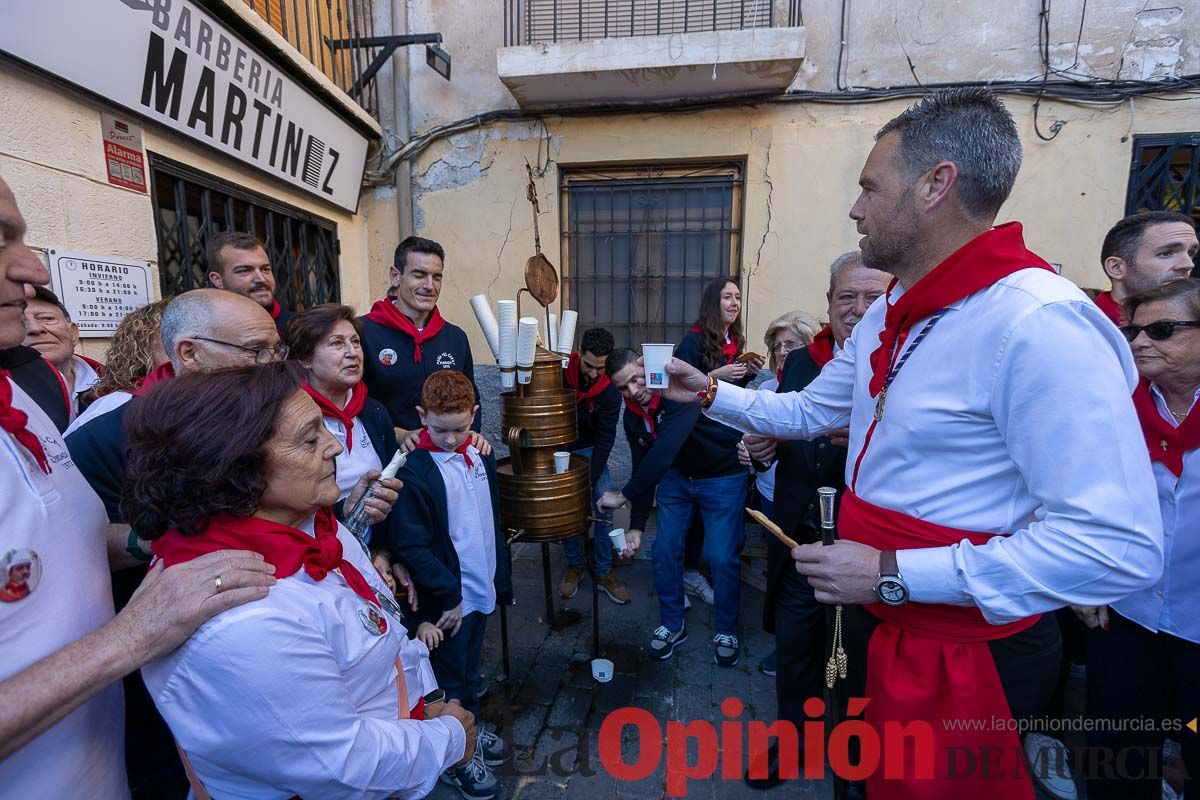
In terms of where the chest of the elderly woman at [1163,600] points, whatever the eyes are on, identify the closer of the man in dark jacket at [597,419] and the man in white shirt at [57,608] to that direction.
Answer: the man in white shirt

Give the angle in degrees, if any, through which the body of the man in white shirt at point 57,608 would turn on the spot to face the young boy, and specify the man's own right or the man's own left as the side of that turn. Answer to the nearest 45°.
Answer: approximately 90° to the man's own left

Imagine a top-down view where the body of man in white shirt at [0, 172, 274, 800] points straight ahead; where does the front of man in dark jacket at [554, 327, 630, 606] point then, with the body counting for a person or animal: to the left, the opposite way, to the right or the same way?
to the right

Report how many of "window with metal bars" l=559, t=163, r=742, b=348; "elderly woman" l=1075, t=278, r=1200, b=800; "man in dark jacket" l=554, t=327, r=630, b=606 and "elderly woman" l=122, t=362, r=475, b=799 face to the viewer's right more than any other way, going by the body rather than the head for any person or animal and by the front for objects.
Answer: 1

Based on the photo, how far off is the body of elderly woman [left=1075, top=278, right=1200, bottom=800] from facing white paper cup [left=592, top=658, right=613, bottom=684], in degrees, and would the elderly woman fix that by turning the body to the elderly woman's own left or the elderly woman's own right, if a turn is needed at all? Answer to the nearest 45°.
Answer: approximately 45° to the elderly woman's own right

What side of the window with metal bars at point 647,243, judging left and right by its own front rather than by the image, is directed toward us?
front

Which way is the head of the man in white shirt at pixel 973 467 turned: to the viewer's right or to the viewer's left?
to the viewer's left

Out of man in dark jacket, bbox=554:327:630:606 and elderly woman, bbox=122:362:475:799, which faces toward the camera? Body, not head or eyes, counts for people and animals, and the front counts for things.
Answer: the man in dark jacket

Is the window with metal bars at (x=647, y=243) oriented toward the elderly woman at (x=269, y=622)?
yes

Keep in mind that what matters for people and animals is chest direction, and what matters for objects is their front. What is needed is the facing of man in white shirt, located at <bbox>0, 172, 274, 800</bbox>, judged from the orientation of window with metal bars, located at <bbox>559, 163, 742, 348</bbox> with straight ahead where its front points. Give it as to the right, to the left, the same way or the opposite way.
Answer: to the left

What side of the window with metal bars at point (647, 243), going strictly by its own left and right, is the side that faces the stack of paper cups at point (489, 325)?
front

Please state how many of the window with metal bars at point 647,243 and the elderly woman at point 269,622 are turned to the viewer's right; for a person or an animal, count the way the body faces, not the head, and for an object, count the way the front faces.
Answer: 1

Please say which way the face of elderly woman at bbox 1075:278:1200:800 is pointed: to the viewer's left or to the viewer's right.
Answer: to the viewer's left

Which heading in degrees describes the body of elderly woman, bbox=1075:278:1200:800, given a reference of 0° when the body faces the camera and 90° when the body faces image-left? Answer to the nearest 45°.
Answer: approximately 45°

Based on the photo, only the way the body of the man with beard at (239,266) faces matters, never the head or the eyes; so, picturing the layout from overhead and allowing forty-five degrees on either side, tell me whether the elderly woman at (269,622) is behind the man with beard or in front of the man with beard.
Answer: in front
